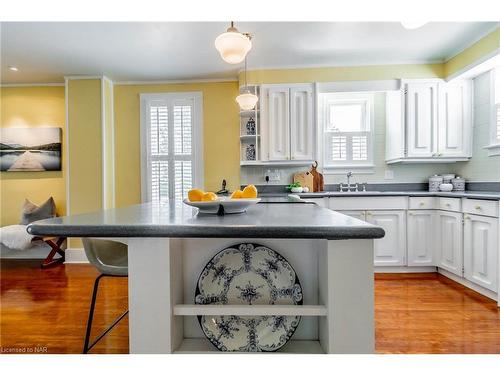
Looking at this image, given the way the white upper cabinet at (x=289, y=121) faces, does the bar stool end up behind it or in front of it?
in front

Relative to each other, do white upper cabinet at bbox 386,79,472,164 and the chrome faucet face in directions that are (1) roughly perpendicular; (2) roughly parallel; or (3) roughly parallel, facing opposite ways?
roughly parallel

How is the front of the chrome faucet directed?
toward the camera

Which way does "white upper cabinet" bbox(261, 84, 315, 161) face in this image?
toward the camera

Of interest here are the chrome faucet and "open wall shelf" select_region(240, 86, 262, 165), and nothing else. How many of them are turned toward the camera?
2

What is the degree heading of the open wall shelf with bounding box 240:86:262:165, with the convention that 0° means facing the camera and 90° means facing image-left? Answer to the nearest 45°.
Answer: approximately 0°

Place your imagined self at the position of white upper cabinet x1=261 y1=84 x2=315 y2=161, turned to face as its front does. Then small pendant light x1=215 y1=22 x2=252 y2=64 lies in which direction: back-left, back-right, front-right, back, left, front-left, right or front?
front

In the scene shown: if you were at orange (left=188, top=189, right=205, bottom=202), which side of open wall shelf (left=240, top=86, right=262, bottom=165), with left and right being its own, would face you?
front

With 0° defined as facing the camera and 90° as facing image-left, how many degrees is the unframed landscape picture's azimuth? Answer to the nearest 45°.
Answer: approximately 0°

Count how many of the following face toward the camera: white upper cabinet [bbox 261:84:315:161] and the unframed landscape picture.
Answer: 2

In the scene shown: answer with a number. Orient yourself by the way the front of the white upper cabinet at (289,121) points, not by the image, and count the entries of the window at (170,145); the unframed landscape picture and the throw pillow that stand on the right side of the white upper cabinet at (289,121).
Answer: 3

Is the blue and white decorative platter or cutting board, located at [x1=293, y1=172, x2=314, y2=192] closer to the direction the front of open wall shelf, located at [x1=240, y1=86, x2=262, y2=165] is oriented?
the blue and white decorative platter

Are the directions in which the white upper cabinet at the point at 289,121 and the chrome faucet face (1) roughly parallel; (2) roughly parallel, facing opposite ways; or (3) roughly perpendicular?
roughly parallel
